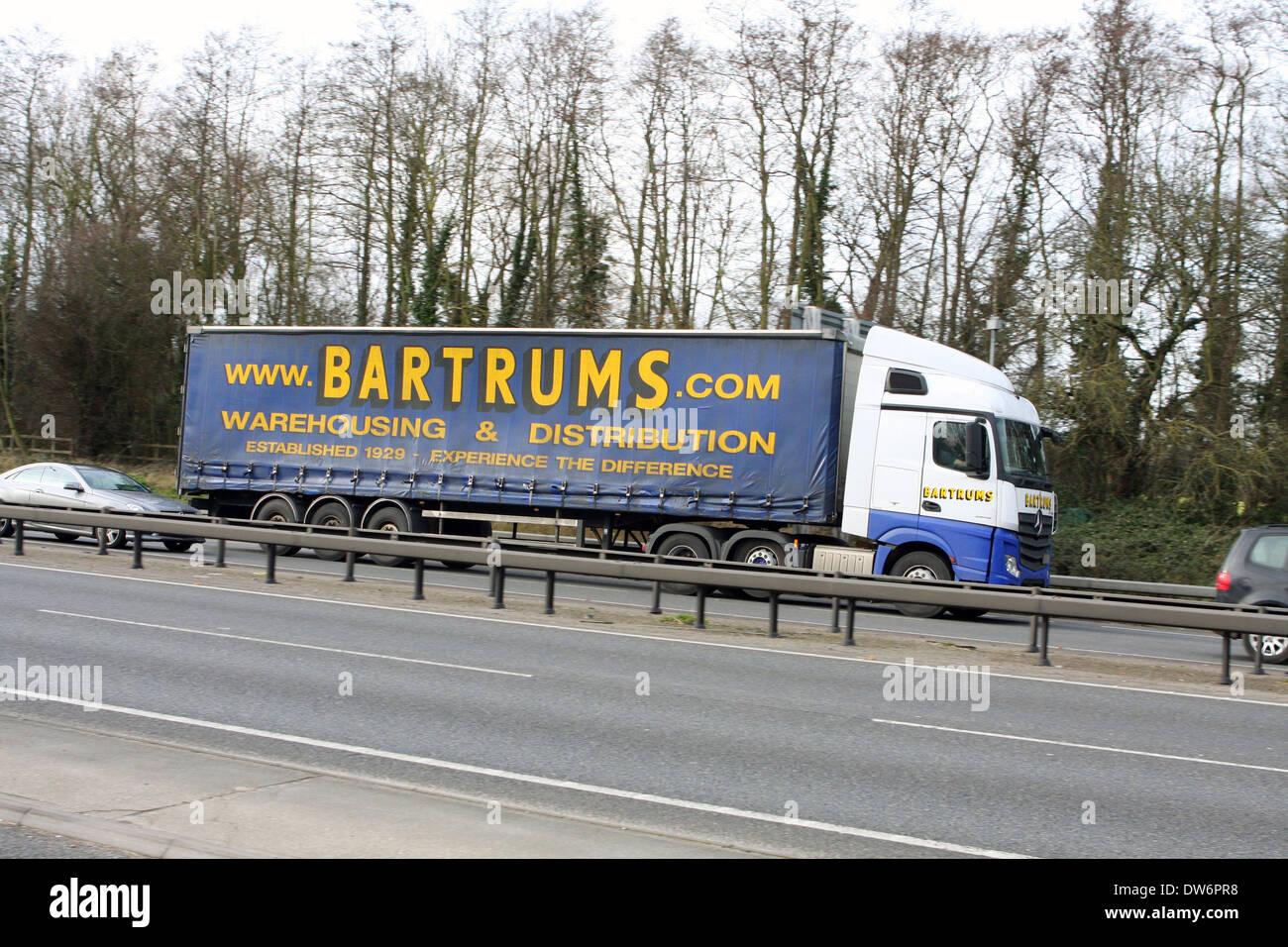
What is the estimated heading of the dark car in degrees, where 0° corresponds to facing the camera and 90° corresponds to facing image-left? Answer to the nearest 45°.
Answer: approximately 270°

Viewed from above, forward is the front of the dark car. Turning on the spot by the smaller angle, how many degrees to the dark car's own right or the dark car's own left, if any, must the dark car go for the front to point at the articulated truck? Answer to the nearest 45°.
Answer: approximately 180°

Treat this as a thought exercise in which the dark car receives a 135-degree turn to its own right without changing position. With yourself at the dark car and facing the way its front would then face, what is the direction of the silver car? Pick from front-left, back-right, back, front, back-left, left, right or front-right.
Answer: front-right
